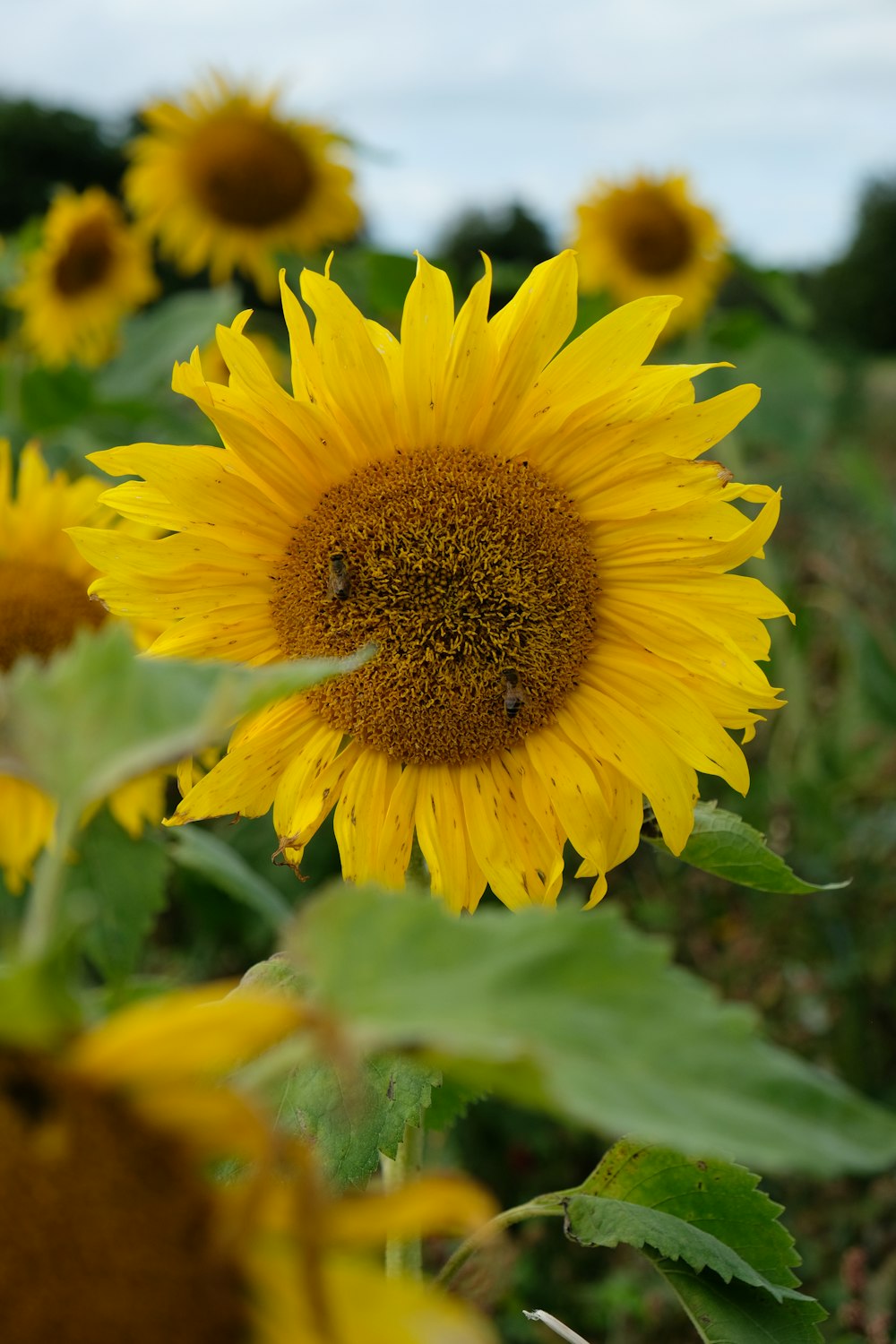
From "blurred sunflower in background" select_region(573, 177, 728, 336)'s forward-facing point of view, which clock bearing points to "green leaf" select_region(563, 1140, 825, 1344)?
The green leaf is roughly at 12 o'clock from the blurred sunflower in background.

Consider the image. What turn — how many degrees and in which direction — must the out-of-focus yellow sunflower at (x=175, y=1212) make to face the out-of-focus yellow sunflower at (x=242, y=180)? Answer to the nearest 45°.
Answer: approximately 180°

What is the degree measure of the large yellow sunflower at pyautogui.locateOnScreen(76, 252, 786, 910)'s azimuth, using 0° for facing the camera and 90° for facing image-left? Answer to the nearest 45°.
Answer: approximately 0°

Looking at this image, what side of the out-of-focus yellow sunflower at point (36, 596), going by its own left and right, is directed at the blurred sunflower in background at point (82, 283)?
back

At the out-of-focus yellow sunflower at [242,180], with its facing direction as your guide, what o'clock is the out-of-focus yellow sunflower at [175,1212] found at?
the out-of-focus yellow sunflower at [175,1212] is roughly at 12 o'clock from the out-of-focus yellow sunflower at [242,180].

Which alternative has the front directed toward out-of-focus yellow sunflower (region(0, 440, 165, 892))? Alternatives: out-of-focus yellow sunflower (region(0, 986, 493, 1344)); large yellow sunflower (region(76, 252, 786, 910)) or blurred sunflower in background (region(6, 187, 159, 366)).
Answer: the blurred sunflower in background

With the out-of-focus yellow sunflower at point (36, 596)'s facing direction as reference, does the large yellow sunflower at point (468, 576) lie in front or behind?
in front

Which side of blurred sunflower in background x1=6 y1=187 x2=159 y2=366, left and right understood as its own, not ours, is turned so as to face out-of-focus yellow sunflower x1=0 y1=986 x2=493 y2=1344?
front
